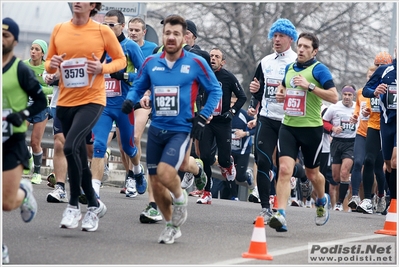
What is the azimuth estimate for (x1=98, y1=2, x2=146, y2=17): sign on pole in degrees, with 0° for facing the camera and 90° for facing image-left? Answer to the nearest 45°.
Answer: approximately 0°
